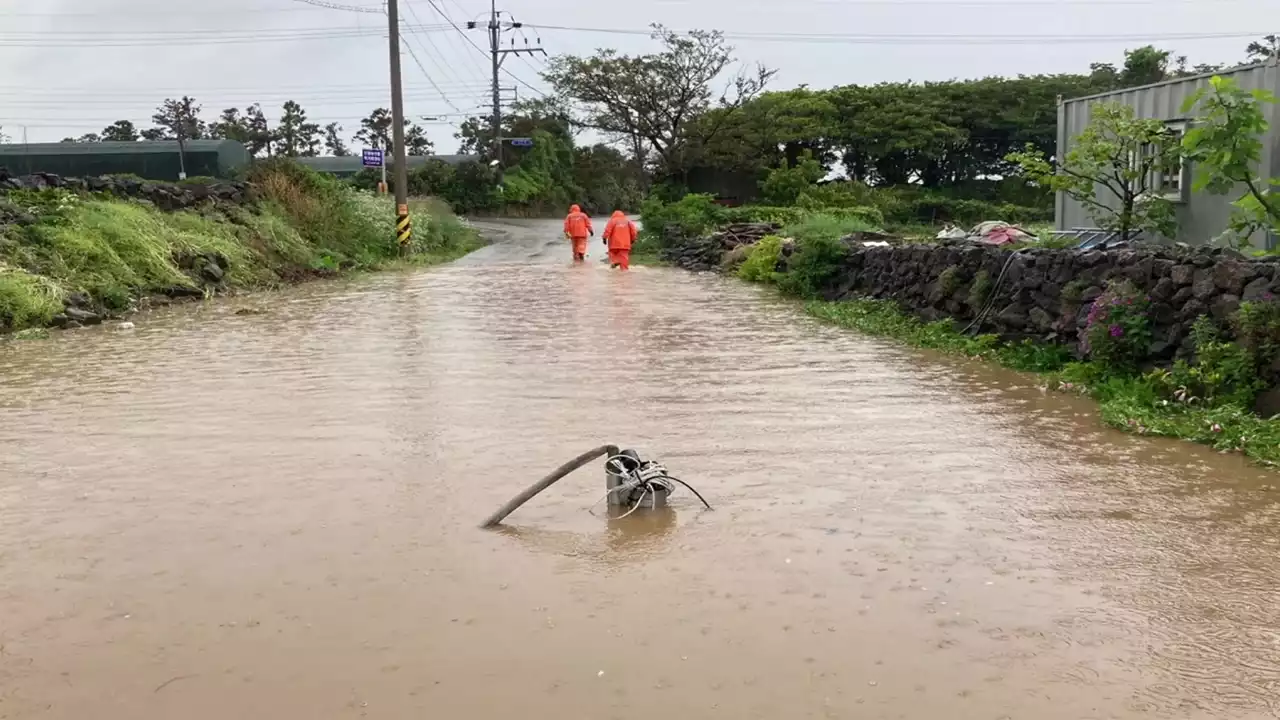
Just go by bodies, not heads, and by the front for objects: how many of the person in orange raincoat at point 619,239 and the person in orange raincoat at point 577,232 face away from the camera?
2

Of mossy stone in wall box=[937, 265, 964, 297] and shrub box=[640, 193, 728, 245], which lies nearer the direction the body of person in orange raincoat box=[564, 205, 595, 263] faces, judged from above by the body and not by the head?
the shrub

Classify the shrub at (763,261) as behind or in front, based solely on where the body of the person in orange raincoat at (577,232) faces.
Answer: behind

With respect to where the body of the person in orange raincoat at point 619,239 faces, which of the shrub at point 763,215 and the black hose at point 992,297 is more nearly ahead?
the shrub

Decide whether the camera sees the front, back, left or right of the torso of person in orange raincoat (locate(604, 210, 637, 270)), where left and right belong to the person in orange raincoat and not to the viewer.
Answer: back

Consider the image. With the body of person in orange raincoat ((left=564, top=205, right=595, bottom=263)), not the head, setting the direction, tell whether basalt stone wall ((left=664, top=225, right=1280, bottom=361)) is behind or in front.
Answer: behind

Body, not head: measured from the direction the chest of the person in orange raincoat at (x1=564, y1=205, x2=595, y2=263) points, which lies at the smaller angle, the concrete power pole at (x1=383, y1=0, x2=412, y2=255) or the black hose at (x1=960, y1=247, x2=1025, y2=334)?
the concrete power pole

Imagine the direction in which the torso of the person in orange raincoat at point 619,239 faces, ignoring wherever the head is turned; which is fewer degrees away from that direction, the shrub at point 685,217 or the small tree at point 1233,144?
the shrub

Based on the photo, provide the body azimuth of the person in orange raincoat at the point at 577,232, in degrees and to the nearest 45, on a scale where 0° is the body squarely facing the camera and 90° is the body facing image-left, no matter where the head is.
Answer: approximately 180°
